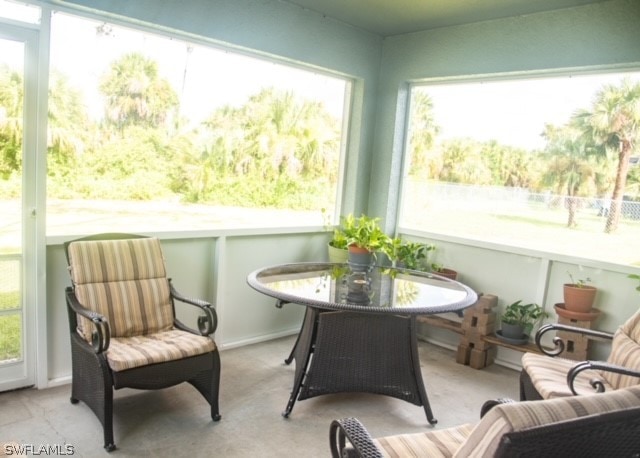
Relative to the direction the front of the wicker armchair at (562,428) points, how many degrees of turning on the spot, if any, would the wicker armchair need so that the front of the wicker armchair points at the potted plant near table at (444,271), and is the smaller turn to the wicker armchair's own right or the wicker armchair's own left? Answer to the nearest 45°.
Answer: approximately 45° to the wicker armchair's own right

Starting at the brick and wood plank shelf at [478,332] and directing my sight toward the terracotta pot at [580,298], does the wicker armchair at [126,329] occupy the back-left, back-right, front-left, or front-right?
back-right

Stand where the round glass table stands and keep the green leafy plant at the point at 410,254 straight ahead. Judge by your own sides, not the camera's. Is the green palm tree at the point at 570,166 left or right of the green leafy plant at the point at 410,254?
right

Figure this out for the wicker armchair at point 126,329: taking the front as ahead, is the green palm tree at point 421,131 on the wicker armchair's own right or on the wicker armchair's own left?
on the wicker armchair's own left

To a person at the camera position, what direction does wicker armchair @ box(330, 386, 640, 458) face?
facing away from the viewer and to the left of the viewer

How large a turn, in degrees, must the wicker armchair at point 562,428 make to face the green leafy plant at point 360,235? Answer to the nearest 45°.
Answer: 0° — it already faces it

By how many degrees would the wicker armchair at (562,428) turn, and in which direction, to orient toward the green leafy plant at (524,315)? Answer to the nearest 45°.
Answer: approximately 45° to its right

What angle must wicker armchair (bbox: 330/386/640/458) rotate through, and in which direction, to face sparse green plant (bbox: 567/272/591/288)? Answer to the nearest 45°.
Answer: approximately 45° to its right

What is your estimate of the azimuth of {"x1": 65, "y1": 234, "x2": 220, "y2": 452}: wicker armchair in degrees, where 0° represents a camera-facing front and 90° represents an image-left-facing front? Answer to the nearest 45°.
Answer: approximately 315°

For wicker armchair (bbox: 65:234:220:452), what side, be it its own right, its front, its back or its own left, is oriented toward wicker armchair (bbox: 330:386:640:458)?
front

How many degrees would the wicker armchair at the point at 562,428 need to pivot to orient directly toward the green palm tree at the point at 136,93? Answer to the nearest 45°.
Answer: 0° — it already faces it

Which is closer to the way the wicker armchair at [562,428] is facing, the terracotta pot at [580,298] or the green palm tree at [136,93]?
the green palm tree
